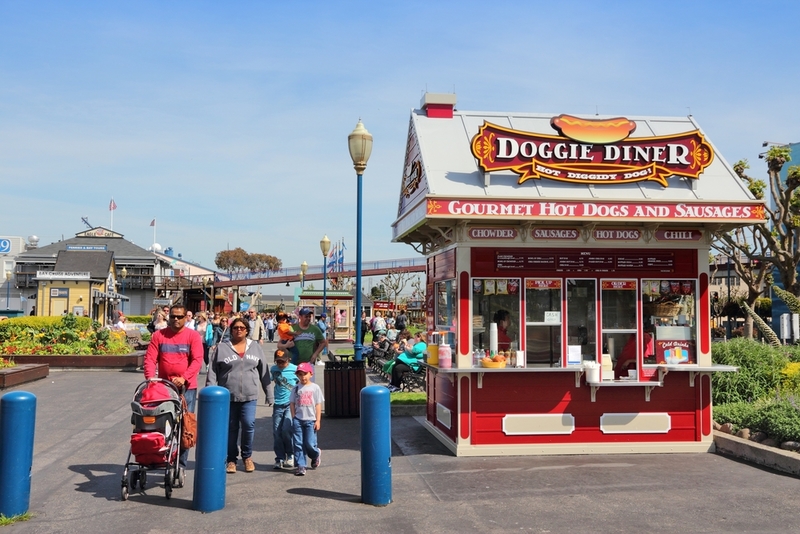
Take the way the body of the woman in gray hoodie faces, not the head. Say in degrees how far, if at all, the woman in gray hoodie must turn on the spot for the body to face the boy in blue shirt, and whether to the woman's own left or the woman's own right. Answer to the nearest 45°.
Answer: approximately 135° to the woman's own left

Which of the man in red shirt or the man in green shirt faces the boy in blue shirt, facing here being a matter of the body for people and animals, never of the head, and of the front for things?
the man in green shirt

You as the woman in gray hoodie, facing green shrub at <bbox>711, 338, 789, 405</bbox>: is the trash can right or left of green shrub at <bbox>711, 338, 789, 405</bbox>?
left

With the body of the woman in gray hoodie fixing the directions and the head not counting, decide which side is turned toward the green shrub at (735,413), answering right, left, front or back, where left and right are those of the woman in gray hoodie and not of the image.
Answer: left

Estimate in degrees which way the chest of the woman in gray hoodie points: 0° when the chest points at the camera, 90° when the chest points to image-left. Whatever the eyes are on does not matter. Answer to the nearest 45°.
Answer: approximately 0°

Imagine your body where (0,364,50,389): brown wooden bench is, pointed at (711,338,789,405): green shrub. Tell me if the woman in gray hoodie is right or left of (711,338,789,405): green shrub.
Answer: right

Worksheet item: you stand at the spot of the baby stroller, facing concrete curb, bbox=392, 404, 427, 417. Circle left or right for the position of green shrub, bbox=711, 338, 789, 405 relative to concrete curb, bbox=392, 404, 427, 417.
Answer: right

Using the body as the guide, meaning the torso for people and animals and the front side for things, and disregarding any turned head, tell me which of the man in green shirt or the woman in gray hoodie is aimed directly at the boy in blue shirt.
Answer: the man in green shirt
